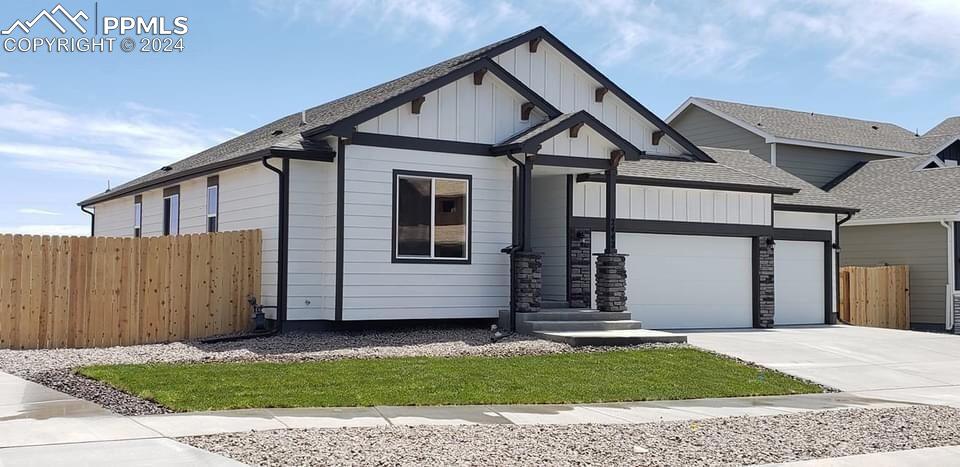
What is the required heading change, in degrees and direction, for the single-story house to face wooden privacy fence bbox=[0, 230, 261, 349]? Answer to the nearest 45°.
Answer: approximately 135° to its right

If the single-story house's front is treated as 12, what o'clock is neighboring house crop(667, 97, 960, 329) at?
The neighboring house is roughly at 9 o'clock from the single-story house.

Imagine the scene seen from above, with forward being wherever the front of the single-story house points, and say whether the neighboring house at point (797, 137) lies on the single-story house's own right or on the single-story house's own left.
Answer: on the single-story house's own left

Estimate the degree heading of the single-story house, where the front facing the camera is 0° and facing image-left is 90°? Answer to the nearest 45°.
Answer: approximately 315°
